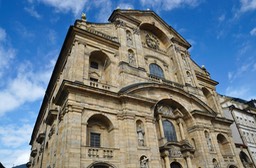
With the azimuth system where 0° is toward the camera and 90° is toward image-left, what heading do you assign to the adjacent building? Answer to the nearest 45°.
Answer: approximately 315°

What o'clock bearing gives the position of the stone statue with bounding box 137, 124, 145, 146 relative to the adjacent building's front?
The stone statue is roughly at 2 o'clock from the adjacent building.

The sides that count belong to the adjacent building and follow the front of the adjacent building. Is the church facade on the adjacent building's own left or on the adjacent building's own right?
on the adjacent building's own right

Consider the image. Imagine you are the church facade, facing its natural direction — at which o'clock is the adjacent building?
The adjacent building is roughly at 9 o'clock from the church facade.

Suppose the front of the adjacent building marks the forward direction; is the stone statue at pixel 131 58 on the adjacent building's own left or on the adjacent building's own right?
on the adjacent building's own right

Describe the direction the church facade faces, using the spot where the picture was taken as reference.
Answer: facing the viewer and to the right of the viewer

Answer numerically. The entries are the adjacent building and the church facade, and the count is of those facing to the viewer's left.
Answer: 0
